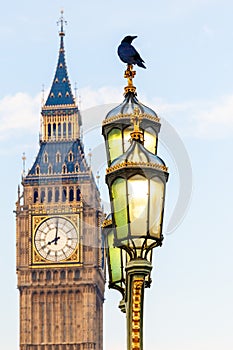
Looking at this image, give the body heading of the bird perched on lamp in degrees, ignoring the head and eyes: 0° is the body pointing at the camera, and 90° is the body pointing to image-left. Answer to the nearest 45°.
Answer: approximately 90°
